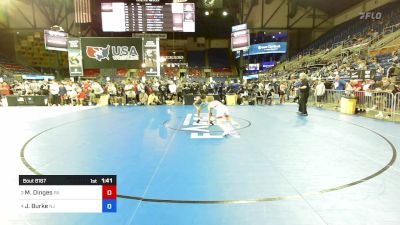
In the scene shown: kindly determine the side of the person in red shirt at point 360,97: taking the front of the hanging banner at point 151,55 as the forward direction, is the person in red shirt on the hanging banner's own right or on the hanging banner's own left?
on the hanging banner's own left

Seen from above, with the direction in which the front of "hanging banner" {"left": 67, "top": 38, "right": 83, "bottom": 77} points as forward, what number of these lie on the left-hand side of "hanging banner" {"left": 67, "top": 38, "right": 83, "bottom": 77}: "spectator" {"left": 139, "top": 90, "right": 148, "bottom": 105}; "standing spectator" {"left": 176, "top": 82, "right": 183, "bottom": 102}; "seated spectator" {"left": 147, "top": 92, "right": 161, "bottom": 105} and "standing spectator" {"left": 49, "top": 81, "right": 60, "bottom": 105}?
3

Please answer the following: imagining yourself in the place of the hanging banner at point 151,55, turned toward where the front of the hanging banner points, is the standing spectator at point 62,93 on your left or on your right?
on your right

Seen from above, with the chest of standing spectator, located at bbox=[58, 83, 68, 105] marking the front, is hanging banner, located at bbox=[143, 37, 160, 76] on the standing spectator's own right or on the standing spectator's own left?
on the standing spectator's own left

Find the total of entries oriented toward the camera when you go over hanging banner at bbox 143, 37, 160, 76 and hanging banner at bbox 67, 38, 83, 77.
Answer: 2

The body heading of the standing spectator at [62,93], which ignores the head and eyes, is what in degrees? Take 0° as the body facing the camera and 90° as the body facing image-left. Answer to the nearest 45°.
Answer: approximately 0°
